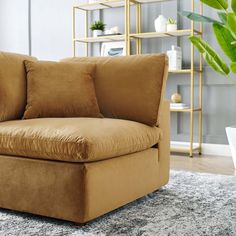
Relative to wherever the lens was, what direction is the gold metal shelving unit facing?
facing the viewer and to the left of the viewer

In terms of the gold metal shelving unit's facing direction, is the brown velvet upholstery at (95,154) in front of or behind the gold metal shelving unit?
in front

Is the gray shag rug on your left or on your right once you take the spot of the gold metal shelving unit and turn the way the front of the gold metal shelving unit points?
on your left
